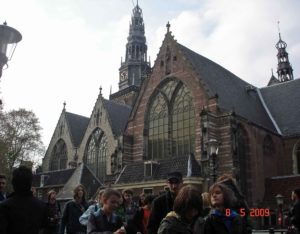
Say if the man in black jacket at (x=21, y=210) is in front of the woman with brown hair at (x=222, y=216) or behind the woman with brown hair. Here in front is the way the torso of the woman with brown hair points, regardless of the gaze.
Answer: in front

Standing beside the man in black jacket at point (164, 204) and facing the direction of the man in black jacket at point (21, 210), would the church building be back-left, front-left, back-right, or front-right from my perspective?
back-right

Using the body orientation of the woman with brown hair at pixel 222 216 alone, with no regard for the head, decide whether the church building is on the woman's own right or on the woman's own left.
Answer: on the woman's own right

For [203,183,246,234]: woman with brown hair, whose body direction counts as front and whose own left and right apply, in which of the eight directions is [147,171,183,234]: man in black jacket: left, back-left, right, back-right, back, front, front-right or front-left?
right

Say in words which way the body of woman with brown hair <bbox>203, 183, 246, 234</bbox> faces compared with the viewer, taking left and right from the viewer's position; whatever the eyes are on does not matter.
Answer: facing the viewer and to the left of the viewer

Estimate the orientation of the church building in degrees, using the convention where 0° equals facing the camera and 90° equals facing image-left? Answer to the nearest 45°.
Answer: approximately 45°

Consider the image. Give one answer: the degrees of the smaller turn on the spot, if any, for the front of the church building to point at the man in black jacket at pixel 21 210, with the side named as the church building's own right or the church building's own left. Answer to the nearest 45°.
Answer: approximately 45° to the church building's own left

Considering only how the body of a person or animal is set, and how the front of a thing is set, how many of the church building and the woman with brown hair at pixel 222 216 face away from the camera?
0

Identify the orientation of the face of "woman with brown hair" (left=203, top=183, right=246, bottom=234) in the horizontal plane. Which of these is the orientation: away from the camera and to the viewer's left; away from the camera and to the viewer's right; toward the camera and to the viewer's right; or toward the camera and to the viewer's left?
toward the camera and to the viewer's left

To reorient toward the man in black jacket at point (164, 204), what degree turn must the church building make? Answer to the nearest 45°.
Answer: approximately 45° to its left

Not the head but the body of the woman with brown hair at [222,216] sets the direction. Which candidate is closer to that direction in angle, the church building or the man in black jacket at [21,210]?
the man in black jacket
